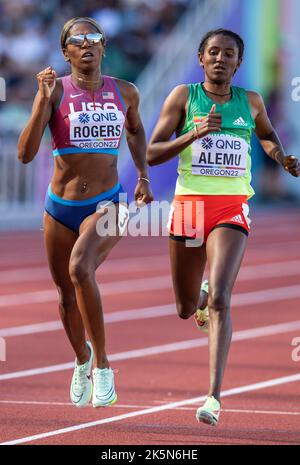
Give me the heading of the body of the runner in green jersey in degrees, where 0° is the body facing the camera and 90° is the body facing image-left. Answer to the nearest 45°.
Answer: approximately 0°
